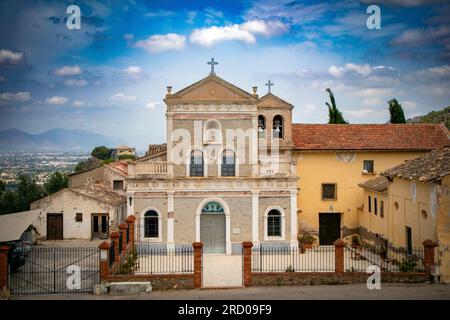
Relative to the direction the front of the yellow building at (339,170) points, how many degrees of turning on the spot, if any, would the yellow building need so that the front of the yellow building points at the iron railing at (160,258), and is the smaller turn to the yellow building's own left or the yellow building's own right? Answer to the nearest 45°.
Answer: approximately 45° to the yellow building's own right

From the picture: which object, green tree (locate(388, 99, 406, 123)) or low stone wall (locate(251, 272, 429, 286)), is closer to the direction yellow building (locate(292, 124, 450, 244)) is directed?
the low stone wall

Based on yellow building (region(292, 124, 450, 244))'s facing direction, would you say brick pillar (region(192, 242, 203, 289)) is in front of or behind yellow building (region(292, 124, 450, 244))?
in front

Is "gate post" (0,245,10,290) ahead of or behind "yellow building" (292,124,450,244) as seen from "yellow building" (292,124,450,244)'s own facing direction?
ahead

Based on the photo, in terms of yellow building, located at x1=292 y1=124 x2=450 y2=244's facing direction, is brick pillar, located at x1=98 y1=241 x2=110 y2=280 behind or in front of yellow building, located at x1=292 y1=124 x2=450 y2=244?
in front

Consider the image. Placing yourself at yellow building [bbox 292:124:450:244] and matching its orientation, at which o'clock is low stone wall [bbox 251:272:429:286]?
The low stone wall is roughly at 12 o'clock from the yellow building.

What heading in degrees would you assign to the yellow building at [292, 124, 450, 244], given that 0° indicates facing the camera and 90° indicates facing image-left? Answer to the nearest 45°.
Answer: approximately 0°

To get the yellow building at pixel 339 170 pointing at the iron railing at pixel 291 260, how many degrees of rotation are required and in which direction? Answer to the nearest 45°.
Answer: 0° — it already faces it

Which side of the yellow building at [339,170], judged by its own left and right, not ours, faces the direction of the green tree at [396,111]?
back

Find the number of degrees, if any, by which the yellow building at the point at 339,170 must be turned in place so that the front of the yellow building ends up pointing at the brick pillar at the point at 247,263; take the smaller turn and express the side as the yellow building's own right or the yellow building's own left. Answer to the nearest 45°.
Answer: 0° — it already faces it
